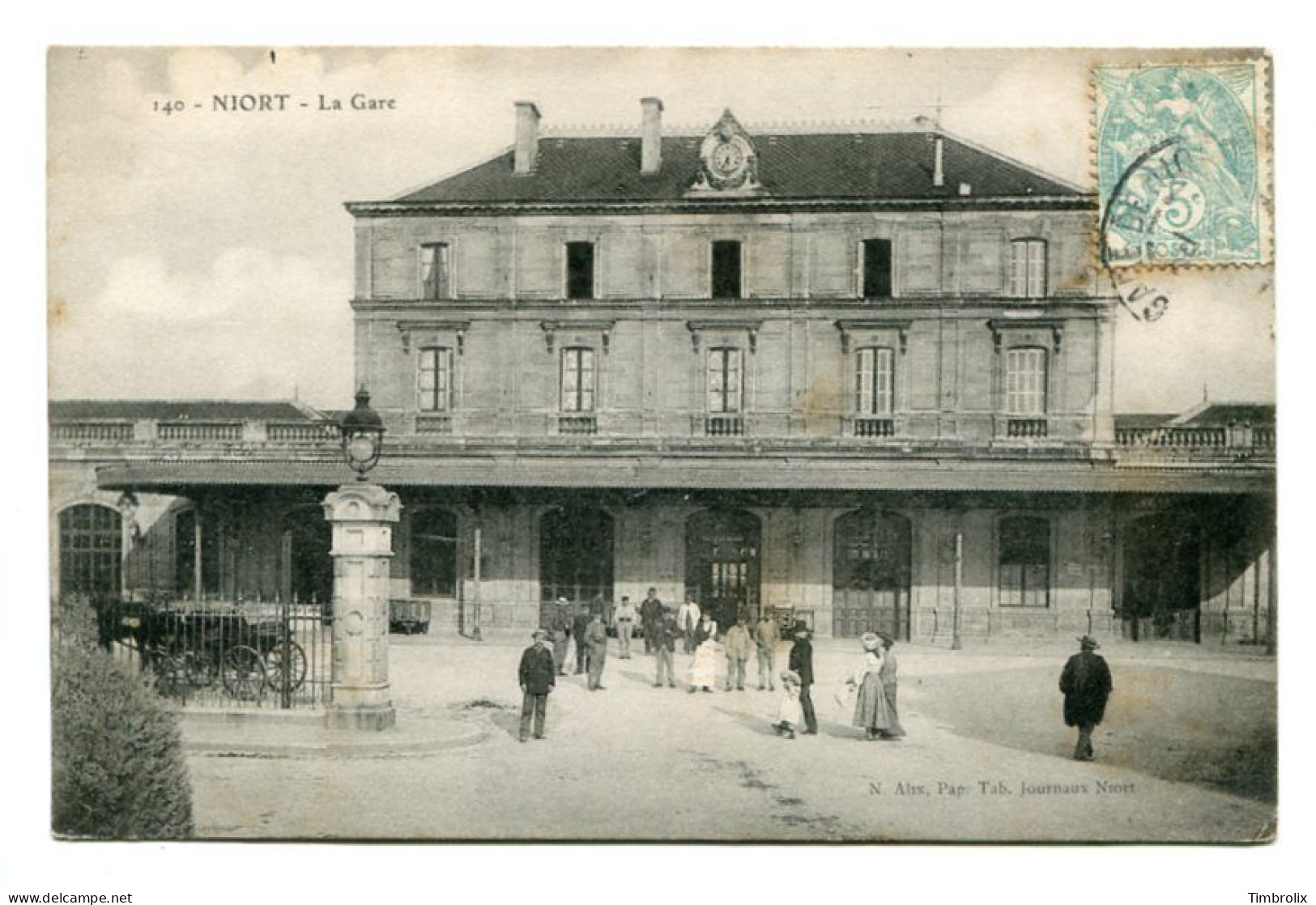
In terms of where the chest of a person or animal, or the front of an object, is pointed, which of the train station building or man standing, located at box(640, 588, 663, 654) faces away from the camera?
the man standing

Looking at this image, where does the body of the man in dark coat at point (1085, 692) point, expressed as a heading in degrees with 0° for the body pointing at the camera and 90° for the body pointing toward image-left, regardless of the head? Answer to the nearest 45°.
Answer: approximately 180°

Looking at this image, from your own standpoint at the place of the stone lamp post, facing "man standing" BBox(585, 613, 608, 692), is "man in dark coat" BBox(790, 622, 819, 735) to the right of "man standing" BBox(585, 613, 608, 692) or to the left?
right
